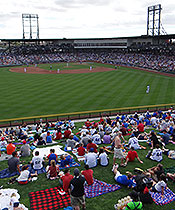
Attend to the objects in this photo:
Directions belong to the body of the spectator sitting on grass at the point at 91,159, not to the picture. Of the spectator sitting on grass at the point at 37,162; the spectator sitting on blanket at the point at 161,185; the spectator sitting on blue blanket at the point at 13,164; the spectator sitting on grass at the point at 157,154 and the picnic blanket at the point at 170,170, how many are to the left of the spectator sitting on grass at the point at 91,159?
2

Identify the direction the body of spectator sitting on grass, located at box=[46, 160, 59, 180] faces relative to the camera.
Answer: away from the camera

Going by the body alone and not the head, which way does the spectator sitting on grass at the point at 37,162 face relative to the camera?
away from the camera

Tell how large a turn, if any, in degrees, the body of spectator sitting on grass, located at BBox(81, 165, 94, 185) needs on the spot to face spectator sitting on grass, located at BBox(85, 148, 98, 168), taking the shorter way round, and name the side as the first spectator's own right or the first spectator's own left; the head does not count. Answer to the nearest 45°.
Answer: approximately 45° to the first spectator's own right

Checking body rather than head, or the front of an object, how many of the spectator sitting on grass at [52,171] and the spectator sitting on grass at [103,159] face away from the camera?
2

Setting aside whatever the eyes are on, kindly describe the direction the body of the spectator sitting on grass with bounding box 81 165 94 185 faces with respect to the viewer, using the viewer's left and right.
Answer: facing away from the viewer and to the left of the viewer

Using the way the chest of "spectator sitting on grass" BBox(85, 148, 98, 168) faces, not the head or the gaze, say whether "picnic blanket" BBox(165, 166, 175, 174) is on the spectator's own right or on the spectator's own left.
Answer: on the spectator's own right

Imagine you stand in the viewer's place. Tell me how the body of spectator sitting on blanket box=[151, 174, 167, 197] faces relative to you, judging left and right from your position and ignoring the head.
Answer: facing away from the viewer and to the left of the viewer

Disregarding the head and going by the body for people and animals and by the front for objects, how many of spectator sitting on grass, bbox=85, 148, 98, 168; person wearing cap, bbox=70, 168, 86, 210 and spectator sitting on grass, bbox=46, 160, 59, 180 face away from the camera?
3

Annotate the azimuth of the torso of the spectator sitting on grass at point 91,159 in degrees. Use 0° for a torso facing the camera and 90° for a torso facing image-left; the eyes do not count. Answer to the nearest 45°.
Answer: approximately 180°

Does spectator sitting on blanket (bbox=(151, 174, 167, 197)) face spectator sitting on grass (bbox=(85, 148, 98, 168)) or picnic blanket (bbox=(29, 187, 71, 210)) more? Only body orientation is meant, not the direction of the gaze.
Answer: the spectator sitting on grass

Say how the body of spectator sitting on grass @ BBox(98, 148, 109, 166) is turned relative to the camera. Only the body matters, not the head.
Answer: away from the camera

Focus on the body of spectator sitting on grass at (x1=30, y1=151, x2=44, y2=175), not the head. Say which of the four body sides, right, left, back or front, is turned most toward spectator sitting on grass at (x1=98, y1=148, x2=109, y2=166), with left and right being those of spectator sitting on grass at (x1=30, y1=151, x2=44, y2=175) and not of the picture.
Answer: right
